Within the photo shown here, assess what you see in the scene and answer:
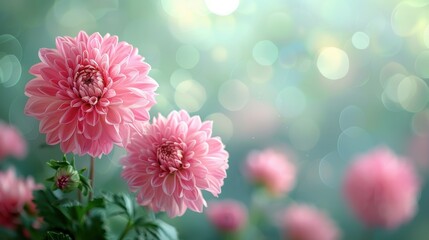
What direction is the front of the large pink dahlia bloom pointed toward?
toward the camera
